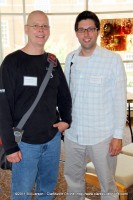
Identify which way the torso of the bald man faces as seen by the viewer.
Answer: toward the camera

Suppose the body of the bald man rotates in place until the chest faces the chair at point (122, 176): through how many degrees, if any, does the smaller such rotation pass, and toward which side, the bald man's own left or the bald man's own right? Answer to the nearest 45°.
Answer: approximately 135° to the bald man's own left
